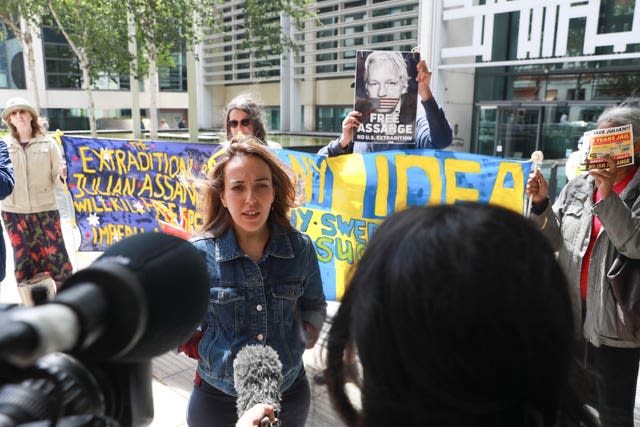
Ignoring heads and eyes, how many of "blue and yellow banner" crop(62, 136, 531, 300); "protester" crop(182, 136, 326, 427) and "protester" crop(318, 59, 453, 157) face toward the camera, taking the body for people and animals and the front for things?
3

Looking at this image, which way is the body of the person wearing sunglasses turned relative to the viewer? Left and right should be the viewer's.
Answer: facing the viewer and to the left of the viewer

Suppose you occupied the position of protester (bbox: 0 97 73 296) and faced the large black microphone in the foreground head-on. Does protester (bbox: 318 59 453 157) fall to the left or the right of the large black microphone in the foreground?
left

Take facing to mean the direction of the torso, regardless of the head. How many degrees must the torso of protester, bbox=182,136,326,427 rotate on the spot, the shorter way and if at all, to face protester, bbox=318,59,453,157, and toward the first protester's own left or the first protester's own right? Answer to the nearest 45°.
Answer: approximately 135° to the first protester's own left

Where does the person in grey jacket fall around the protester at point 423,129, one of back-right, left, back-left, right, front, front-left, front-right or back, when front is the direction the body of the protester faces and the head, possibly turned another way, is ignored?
front-left

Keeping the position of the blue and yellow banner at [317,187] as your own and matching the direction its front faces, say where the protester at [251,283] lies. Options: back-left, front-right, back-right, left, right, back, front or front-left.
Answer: front

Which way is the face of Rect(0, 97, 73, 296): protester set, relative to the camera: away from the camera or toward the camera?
toward the camera

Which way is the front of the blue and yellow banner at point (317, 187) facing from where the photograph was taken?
facing the viewer

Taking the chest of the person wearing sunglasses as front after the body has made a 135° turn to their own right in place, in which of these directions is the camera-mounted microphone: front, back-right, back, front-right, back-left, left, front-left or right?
back

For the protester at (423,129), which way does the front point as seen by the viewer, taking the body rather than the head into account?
toward the camera

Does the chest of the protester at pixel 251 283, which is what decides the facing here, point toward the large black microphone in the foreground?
yes

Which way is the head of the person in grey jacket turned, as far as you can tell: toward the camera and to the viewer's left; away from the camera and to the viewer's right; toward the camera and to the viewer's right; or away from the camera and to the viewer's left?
toward the camera and to the viewer's left

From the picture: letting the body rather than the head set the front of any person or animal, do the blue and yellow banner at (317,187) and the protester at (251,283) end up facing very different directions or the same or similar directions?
same or similar directions
